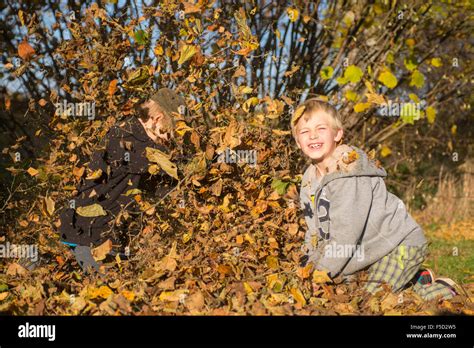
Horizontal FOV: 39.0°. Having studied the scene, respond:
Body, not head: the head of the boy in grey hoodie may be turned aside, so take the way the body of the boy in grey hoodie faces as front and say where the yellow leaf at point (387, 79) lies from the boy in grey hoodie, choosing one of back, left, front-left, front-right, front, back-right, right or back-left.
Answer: back-right

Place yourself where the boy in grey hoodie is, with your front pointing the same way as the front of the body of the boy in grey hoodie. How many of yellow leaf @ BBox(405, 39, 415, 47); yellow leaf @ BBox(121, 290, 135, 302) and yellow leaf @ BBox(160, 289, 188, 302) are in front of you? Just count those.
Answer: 2

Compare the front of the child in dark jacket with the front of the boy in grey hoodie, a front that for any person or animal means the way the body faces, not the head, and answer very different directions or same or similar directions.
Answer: very different directions

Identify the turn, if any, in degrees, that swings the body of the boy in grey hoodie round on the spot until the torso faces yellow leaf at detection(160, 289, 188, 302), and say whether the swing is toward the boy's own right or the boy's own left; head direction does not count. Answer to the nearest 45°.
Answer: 0° — they already face it

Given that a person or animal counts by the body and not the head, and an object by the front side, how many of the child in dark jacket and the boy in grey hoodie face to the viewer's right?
1

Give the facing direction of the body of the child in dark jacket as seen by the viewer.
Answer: to the viewer's right
